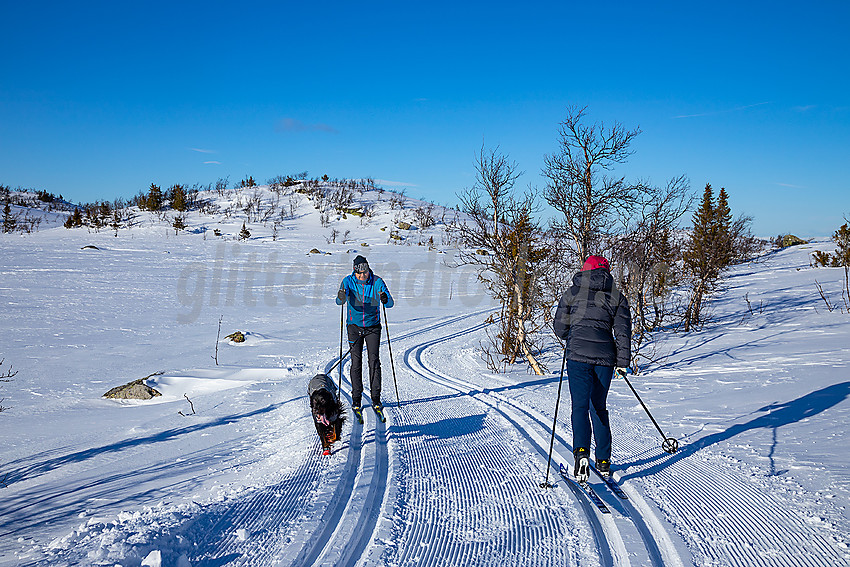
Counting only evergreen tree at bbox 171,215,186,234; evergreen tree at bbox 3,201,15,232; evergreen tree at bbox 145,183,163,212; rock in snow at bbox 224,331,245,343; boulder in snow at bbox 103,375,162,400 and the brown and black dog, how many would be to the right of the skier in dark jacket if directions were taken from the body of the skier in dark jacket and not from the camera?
0

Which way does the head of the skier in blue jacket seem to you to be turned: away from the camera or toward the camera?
toward the camera

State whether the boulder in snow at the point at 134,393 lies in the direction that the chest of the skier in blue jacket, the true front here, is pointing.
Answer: no

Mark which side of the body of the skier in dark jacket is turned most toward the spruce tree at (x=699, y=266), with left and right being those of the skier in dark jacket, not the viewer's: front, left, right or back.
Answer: front

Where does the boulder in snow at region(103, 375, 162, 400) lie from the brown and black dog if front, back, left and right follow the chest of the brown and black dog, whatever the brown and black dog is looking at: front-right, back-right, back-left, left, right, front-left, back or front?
back-right

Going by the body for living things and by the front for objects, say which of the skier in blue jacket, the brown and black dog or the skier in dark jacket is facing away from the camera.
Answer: the skier in dark jacket

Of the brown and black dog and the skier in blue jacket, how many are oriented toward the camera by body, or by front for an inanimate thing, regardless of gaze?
2

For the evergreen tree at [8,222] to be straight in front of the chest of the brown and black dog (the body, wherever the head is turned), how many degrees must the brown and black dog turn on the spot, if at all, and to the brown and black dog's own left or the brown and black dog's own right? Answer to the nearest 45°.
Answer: approximately 135° to the brown and black dog's own right

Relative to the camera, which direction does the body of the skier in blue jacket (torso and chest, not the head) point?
toward the camera

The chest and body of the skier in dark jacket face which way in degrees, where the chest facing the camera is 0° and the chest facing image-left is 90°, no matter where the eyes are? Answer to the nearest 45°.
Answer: approximately 180°

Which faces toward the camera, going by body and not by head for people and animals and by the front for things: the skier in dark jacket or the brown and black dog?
the brown and black dog

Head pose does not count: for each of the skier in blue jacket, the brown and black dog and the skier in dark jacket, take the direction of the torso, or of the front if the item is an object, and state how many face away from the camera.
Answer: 1

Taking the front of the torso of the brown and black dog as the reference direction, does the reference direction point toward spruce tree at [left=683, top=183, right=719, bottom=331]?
no

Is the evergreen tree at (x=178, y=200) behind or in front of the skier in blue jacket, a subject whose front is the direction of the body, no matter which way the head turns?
behind

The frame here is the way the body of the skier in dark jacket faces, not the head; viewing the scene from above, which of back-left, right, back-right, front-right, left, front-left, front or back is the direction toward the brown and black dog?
left

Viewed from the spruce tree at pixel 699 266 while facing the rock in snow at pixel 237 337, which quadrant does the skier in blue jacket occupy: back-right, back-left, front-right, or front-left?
front-left

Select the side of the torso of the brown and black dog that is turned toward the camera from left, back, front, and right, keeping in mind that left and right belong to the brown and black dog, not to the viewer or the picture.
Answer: front

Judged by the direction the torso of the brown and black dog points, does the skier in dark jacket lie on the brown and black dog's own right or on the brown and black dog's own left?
on the brown and black dog's own left
